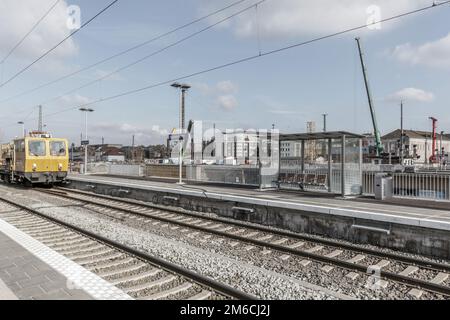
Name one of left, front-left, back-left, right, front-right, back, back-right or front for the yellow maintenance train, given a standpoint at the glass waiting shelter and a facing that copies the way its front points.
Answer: front-right

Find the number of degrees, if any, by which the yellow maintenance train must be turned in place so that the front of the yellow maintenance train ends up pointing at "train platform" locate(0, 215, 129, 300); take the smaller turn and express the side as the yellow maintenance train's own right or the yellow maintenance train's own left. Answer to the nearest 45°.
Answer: approximately 45° to the yellow maintenance train's own right

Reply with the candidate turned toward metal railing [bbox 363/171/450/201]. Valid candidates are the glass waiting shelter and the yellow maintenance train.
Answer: the yellow maintenance train

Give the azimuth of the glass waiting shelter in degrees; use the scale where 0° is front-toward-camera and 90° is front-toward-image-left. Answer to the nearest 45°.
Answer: approximately 45°

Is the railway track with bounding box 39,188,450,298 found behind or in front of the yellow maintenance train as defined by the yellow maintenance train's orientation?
in front

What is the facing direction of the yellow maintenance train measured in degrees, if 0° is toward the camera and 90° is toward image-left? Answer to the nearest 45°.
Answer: approximately 315°

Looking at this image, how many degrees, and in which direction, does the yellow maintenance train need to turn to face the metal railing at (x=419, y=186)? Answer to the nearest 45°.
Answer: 0° — it already faces it

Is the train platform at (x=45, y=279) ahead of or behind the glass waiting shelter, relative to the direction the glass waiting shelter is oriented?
ahead
